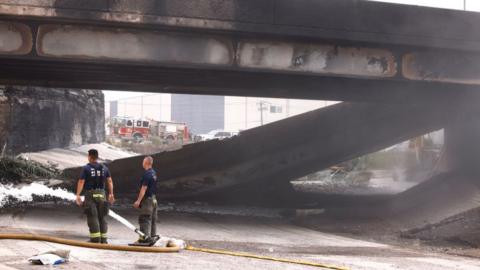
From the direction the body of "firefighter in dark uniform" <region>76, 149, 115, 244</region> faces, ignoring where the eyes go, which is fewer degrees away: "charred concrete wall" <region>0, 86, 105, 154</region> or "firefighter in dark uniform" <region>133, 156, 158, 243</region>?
the charred concrete wall

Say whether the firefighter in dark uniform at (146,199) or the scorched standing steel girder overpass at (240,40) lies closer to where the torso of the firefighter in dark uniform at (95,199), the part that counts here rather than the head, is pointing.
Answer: the scorched standing steel girder overpass

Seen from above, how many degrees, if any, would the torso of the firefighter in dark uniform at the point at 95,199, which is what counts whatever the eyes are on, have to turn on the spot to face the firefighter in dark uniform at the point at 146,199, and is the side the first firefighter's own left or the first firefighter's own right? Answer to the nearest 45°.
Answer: approximately 90° to the first firefighter's own right

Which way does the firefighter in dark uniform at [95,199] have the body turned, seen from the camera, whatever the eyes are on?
away from the camera
